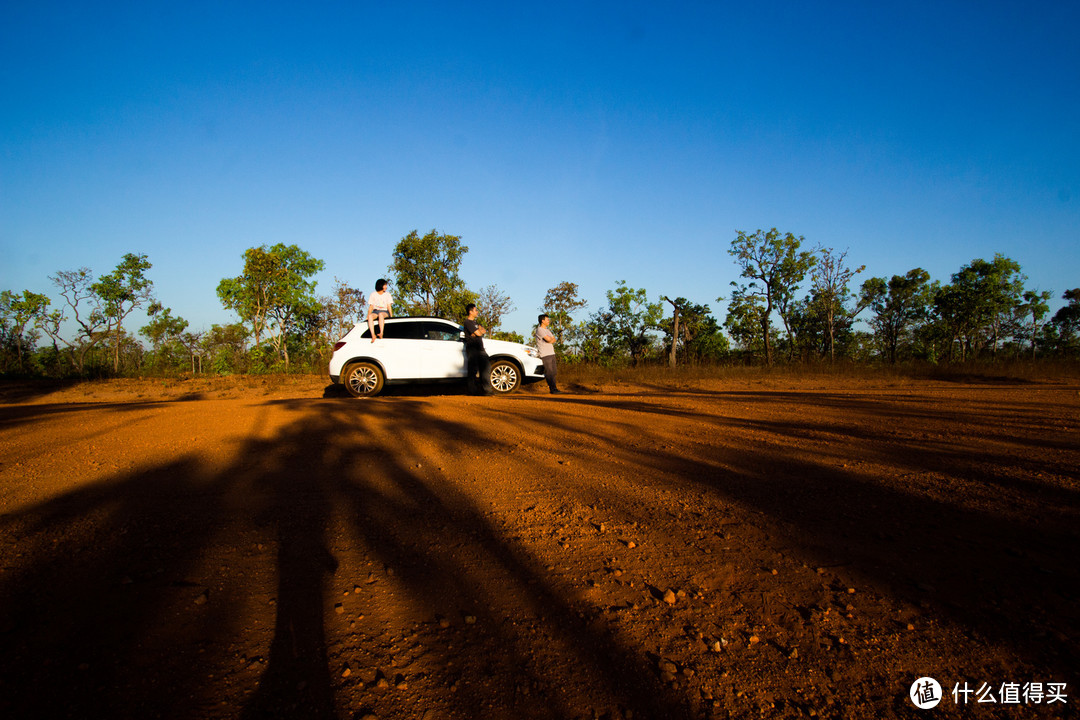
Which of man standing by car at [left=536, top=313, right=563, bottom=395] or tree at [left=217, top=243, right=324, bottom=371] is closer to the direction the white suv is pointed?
the man standing by car

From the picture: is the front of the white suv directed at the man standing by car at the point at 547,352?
yes

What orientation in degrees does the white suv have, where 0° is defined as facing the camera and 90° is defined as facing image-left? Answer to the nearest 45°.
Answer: approximately 270°

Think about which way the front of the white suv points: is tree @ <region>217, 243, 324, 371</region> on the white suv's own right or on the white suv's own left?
on the white suv's own left

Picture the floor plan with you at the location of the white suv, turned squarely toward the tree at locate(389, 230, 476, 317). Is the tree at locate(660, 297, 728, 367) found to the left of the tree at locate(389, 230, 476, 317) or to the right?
right

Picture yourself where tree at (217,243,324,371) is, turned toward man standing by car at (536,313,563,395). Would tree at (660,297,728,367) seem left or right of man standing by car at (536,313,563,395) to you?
left

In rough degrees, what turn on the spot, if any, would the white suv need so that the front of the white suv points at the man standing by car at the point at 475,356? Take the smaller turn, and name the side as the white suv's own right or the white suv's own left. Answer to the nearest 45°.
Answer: approximately 45° to the white suv's own right

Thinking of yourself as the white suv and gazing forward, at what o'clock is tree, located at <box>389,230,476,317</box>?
The tree is roughly at 9 o'clock from the white suv.
